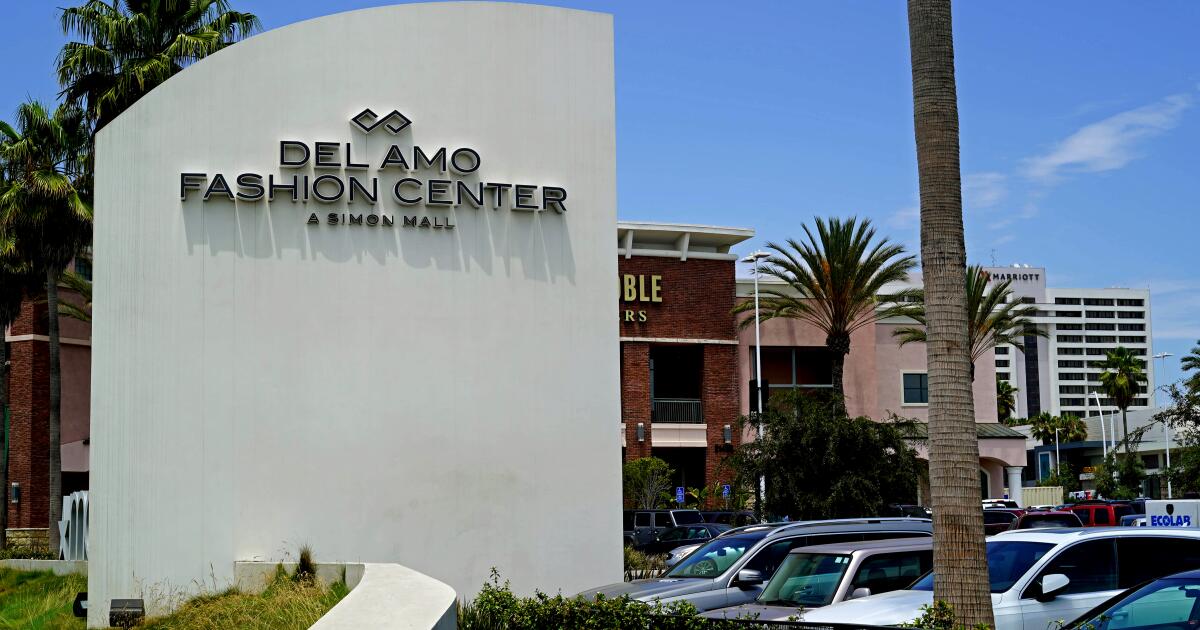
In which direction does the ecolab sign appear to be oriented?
toward the camera

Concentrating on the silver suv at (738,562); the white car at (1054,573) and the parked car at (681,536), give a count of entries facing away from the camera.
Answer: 0

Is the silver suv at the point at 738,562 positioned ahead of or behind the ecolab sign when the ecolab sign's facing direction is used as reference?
ahead

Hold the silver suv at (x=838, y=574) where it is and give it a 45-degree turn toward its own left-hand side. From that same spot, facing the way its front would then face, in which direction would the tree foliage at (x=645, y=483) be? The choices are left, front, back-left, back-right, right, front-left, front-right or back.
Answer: back

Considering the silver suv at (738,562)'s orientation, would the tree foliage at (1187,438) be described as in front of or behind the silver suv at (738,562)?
behind

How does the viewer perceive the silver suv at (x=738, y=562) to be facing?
facing the viewer and to the left of the viewer

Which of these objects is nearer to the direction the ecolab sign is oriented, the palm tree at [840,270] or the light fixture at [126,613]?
the light fixture

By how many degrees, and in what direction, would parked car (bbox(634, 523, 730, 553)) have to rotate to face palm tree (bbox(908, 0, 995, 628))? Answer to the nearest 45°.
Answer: approximately 45° to its left

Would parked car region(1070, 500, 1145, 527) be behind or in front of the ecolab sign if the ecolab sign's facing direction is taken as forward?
behind

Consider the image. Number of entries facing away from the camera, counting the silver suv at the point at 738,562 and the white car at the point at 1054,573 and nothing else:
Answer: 0

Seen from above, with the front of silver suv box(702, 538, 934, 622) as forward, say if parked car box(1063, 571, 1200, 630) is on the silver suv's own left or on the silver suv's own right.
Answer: on the silver suv's own left

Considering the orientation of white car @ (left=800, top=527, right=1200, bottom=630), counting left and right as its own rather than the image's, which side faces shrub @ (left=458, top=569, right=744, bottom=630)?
front

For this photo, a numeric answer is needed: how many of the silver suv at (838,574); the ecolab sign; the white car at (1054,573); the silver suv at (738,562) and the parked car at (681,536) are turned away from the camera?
0

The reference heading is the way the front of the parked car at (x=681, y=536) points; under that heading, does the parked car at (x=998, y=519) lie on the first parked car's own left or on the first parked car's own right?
on the first parked car's own left

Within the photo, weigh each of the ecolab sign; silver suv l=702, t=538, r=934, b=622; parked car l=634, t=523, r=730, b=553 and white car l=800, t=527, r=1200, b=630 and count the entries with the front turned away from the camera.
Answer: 0

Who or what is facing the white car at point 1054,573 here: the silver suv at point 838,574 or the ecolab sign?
the ecolab sign

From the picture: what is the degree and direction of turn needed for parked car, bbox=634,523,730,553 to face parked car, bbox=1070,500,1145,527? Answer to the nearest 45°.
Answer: approximately 135° to its left
